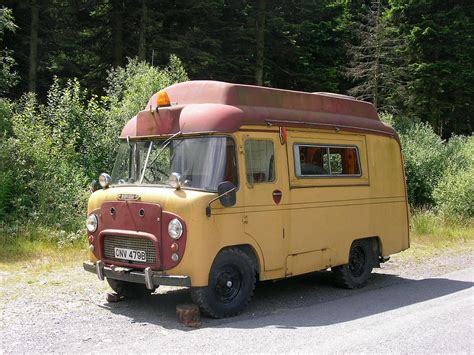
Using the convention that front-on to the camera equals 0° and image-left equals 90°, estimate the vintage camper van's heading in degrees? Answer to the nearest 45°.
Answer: approximately 45°

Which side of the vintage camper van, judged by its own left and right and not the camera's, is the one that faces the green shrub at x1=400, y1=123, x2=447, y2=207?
back

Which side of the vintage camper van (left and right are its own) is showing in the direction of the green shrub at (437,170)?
back

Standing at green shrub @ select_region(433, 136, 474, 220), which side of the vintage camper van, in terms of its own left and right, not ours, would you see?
back

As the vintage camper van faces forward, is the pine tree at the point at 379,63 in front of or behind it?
behind

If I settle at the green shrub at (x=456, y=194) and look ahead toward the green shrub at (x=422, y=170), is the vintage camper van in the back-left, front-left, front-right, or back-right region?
back-left
